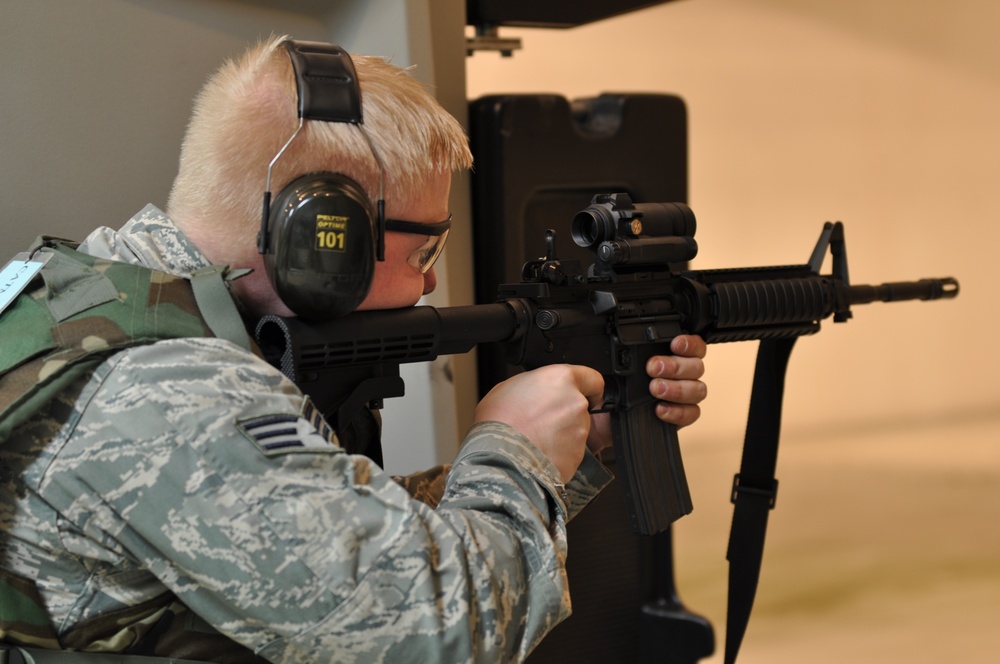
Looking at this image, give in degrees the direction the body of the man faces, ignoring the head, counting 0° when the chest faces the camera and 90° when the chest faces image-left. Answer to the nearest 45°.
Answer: approximately 270°

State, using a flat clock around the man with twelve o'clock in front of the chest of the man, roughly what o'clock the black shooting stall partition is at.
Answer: The black shooting stall partition is roughly at 10 o'clock from the man.

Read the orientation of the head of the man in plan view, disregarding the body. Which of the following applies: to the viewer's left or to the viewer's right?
to the viewer's right
